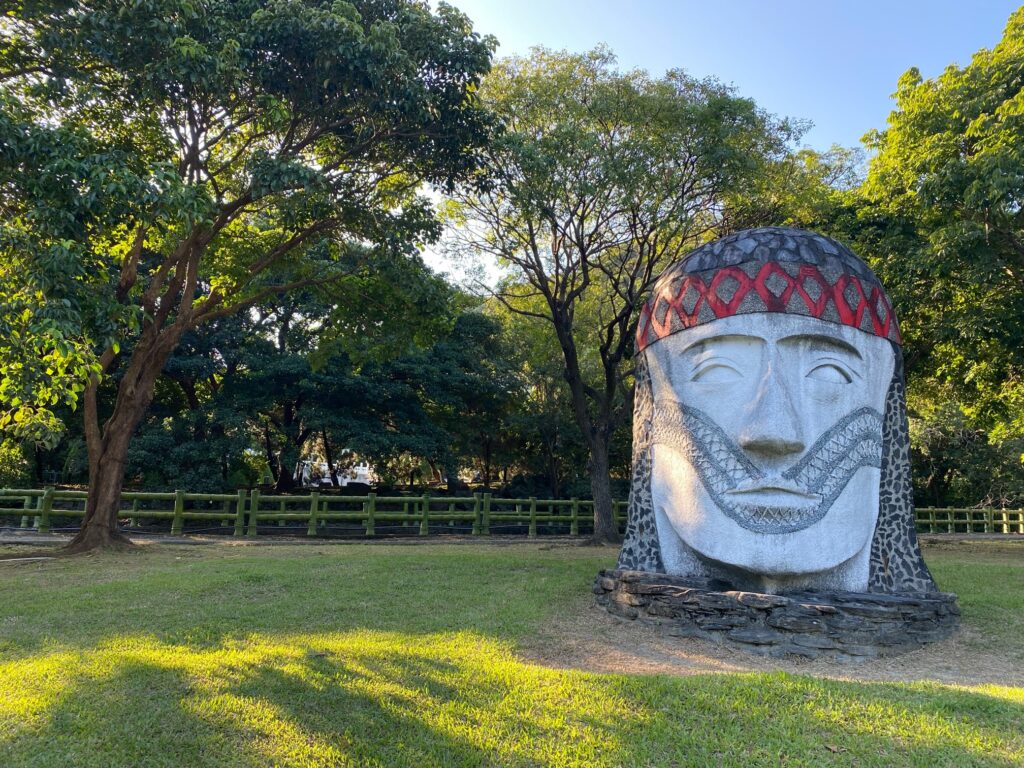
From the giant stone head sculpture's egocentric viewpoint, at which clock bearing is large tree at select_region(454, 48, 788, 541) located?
The large tree is roughly at 5 o'clock from the giant stone head sculpture.

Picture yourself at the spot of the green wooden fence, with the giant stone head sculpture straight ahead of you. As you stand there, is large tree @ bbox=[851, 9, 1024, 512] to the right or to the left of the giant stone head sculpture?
left

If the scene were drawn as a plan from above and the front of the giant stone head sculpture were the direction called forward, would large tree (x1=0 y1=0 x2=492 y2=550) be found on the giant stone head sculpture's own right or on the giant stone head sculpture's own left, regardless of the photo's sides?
on the giant stone head sculpture's own right

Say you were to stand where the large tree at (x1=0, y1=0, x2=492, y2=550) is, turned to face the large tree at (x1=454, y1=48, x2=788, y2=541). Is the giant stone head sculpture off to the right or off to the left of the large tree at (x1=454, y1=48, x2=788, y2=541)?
right

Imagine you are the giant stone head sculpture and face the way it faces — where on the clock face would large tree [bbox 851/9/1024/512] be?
The large tree is roughly at 7 o'clock from the giant stone head sculpture.

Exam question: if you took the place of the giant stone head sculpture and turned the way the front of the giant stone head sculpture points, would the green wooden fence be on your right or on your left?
on your right

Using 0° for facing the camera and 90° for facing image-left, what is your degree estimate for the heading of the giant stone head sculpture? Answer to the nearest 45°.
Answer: approximately 0°
